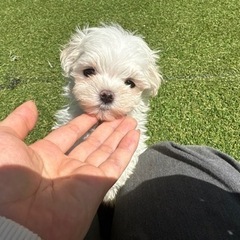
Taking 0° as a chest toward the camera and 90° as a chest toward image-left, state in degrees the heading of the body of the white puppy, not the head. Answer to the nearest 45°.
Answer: approximately 0°
